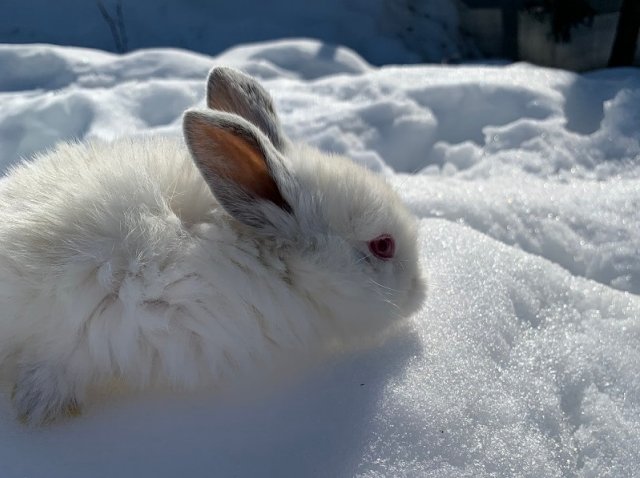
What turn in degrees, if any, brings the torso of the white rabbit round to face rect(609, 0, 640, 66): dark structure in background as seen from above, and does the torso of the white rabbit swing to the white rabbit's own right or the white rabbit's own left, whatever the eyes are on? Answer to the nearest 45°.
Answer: approximately 45° to the white rabbit's own left

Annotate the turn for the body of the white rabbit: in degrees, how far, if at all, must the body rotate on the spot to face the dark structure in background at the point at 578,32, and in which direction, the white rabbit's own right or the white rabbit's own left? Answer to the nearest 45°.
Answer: approximately 45° to the white rabbit's own left

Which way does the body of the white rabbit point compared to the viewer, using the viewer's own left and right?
facing to the right of the viewer
